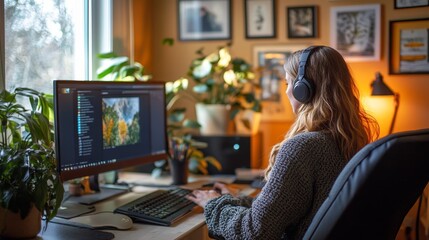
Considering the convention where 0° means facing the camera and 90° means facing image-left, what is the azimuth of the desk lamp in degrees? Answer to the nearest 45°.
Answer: approximately 90°

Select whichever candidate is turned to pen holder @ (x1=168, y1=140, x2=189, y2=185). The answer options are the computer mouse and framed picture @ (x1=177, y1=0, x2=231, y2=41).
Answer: the framed picture

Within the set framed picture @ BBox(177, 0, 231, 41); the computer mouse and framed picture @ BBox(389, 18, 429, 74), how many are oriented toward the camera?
2

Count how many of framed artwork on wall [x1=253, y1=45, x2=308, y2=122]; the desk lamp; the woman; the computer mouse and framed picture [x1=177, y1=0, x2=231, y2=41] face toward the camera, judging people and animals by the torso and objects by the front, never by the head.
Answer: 2

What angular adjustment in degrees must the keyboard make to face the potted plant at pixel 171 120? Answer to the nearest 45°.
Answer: approximately 135° to its left

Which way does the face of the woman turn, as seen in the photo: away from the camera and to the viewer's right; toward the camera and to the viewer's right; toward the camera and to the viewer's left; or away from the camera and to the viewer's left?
away from the camera and to the viewer's left

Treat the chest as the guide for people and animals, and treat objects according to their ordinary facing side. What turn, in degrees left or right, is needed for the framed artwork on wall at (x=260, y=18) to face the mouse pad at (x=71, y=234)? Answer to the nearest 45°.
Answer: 0° — it already faces it

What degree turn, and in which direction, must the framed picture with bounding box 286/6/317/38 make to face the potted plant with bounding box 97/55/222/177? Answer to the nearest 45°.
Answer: approximately 45° to its right

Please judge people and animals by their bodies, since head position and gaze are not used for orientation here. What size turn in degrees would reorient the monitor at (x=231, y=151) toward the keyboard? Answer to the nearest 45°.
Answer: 0° — it already faces it

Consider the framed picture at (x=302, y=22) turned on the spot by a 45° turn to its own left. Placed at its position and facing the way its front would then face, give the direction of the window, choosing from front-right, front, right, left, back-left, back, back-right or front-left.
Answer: right

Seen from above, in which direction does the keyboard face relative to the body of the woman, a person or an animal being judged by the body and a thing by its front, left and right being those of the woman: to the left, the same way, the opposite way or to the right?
the opposite way

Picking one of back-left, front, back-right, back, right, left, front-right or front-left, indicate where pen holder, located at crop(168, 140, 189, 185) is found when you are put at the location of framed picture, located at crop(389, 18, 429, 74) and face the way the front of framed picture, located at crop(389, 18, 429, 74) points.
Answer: front-right

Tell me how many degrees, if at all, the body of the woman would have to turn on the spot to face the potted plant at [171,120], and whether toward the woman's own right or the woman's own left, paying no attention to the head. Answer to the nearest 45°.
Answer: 0° — they already face it
